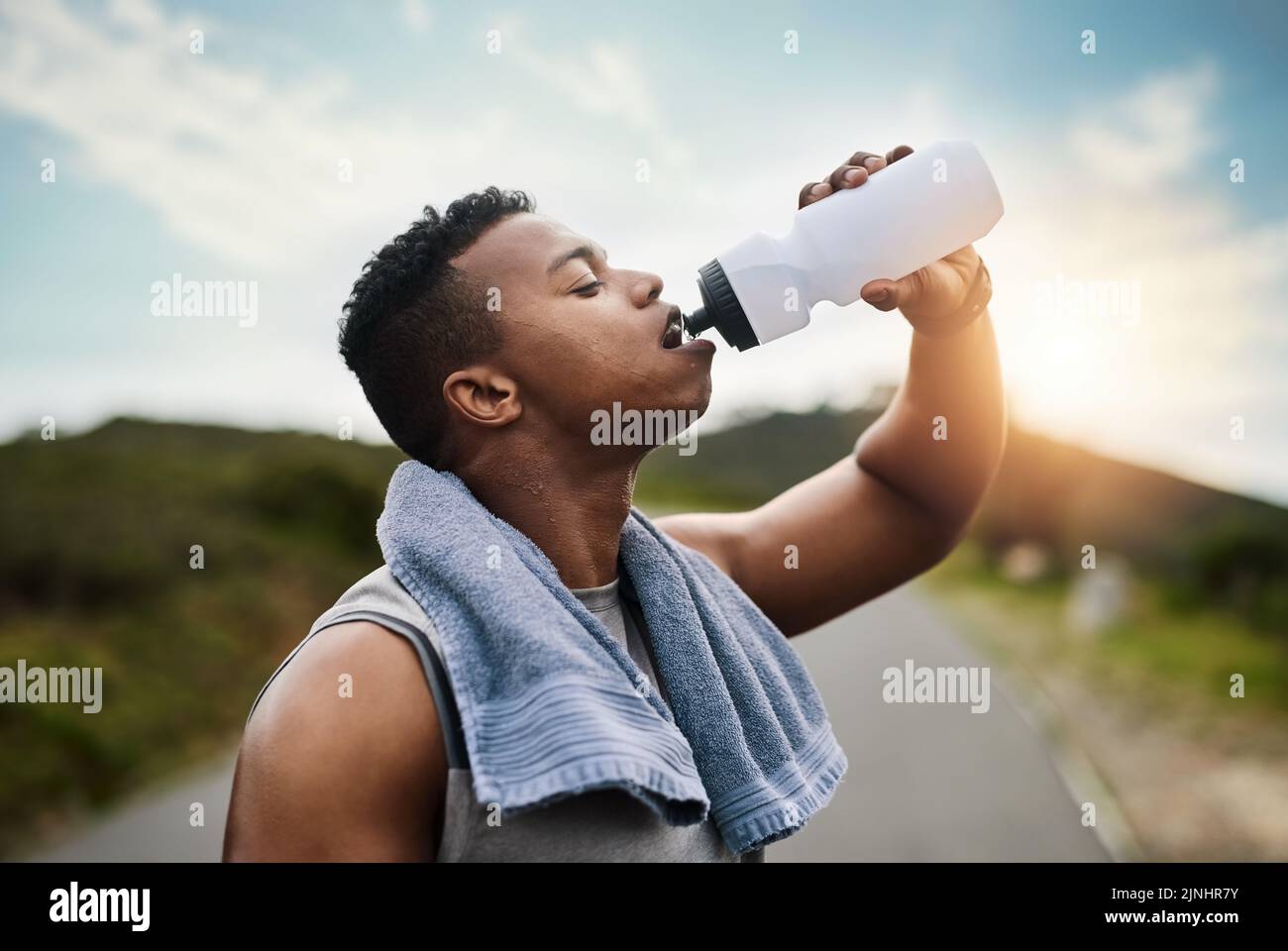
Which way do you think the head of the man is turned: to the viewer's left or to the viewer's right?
to the viewer's right

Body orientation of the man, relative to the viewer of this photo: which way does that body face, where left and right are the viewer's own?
facing the viewer and to the right of the viewer
